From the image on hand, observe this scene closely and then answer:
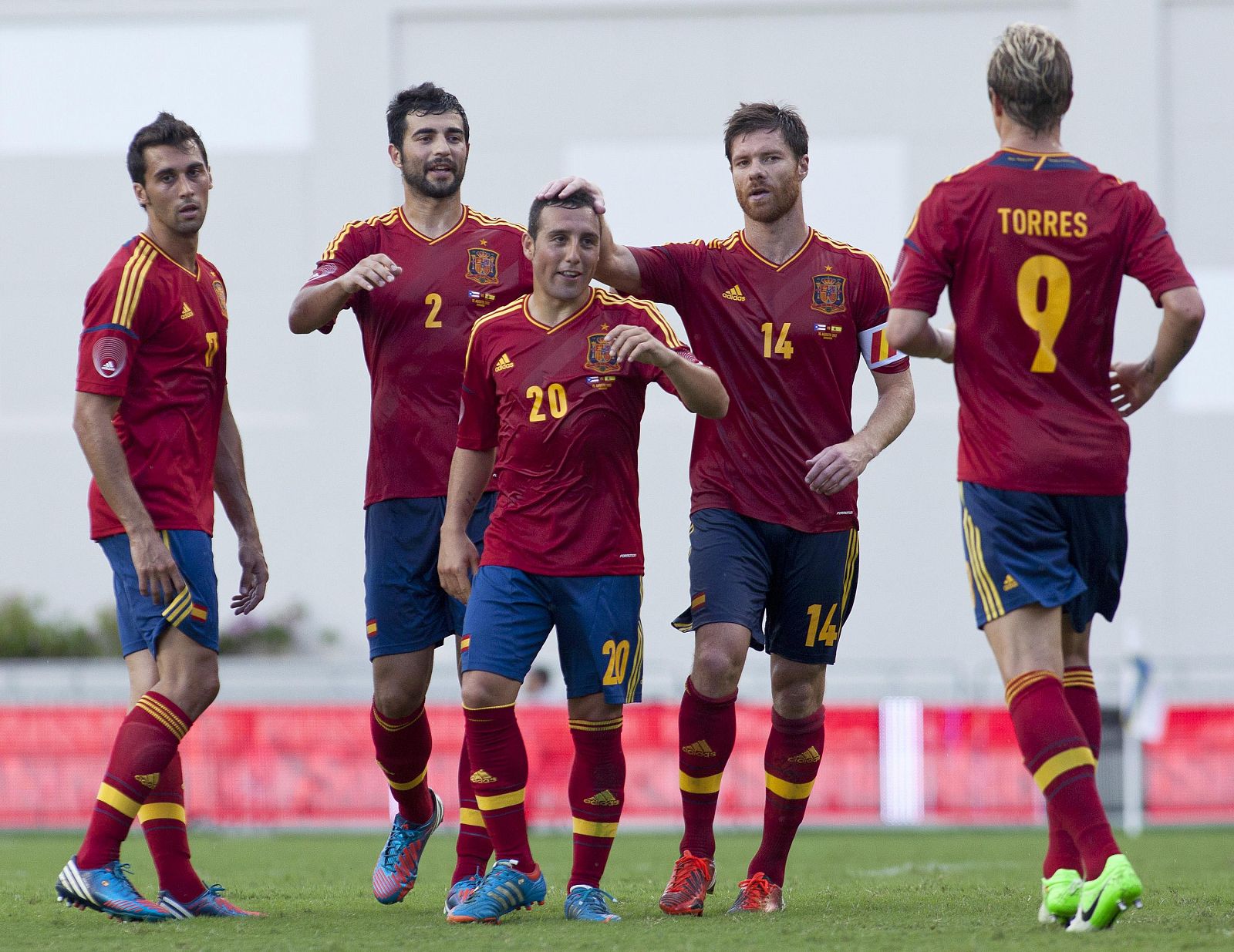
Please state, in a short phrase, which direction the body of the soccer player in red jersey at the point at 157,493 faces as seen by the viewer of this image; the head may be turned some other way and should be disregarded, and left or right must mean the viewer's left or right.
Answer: facing the viewer and to the right of the viewer

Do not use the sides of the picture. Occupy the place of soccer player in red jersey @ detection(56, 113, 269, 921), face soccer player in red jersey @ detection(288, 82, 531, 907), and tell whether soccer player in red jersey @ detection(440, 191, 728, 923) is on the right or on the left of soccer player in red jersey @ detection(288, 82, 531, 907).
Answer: right

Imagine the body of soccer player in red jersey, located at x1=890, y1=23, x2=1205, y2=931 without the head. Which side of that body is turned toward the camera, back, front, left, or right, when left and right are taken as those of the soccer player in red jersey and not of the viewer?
back

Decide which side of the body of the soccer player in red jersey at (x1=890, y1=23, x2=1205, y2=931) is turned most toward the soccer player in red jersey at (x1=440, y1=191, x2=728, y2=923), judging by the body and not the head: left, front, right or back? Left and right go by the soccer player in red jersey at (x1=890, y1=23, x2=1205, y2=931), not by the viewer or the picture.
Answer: left

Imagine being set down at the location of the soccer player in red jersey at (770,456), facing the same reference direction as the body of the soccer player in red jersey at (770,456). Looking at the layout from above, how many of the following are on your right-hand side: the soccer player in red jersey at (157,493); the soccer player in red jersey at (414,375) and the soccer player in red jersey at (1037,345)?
2

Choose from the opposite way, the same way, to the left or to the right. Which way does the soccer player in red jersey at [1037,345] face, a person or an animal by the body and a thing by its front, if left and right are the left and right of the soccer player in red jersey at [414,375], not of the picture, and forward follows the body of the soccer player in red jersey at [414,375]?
the opposite way

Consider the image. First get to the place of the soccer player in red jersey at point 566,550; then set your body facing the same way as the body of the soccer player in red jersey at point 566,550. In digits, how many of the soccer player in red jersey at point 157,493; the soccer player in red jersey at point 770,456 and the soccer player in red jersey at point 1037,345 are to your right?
1

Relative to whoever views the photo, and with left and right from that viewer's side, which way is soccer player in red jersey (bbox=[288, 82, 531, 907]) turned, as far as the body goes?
facing the viewer

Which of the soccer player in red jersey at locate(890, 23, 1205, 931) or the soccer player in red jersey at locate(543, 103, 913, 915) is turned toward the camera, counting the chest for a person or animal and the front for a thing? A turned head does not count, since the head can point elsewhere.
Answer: the soccer player in red jersey at locate(543, 103, 913, 915)

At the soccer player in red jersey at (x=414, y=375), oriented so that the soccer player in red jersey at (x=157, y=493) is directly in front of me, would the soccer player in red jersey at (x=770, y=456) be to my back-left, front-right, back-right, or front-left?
back-left

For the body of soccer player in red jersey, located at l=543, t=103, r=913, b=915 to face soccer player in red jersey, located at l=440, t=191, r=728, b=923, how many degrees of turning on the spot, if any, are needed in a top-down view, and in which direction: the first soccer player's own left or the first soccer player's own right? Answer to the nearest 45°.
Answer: approximately 45° to the first soccer player's own right

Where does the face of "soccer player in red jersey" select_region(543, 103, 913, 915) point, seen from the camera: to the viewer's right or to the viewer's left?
to the viewer's left

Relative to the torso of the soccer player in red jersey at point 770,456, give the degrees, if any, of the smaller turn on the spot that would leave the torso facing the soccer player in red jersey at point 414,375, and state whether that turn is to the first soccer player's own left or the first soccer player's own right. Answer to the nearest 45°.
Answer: approximately 90° to the first soccer player's own right

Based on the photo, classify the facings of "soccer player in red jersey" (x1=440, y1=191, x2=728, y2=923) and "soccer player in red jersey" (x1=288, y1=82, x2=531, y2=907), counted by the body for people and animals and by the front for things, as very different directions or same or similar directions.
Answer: same or similar directions

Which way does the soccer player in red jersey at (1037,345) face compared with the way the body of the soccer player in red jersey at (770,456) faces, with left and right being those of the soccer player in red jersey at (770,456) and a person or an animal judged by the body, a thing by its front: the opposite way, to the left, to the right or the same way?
the opposite way

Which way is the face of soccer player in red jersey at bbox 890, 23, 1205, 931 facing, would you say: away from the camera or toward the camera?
away from the camera

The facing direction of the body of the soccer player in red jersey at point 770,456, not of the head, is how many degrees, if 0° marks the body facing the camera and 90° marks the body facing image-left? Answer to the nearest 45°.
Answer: approximately 0°
